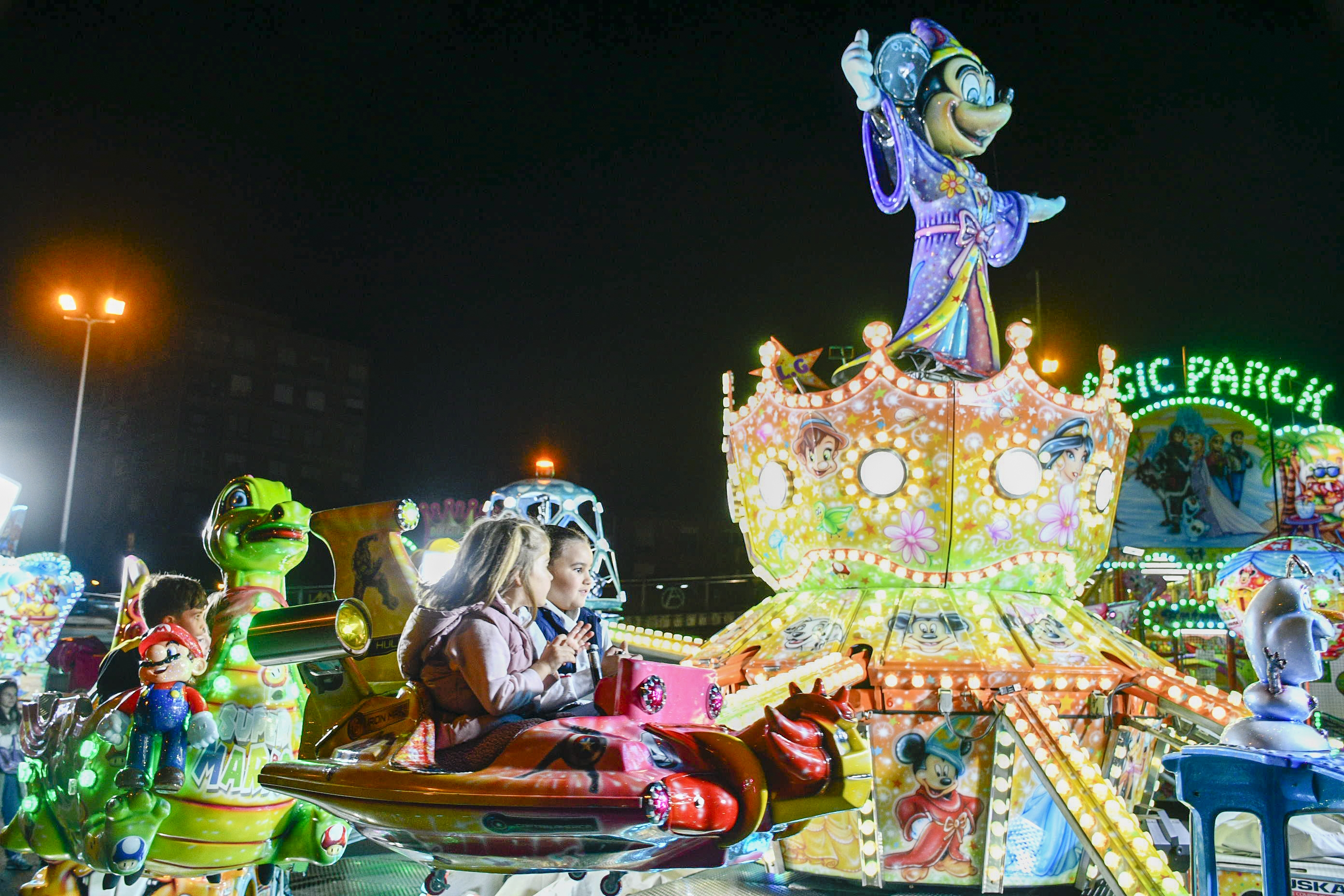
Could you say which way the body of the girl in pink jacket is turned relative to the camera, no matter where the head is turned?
to the viewer's right

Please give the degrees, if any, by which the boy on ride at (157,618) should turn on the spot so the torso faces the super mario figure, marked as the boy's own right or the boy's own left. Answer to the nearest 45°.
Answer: approximately 90° to the boy's own right

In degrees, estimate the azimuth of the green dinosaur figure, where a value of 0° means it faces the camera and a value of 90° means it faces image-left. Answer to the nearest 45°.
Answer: approximately 315°

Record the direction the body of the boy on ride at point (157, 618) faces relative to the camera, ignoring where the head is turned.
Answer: to the viewer's right

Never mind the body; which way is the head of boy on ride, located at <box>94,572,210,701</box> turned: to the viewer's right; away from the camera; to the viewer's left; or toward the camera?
to the viewer's right

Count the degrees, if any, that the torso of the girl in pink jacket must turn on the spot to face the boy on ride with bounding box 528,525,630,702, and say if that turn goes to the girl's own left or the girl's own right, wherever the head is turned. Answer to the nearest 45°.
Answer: approximately 45° to the girl's own left

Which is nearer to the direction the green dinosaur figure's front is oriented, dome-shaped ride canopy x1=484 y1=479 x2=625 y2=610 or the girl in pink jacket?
the girl in pink jacket

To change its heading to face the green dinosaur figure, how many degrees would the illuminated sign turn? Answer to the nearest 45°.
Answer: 0° — it already faces it

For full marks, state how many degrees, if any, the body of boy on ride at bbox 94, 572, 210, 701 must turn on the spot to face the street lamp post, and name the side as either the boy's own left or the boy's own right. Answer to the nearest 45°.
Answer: approximately 90° to the boy's own left
